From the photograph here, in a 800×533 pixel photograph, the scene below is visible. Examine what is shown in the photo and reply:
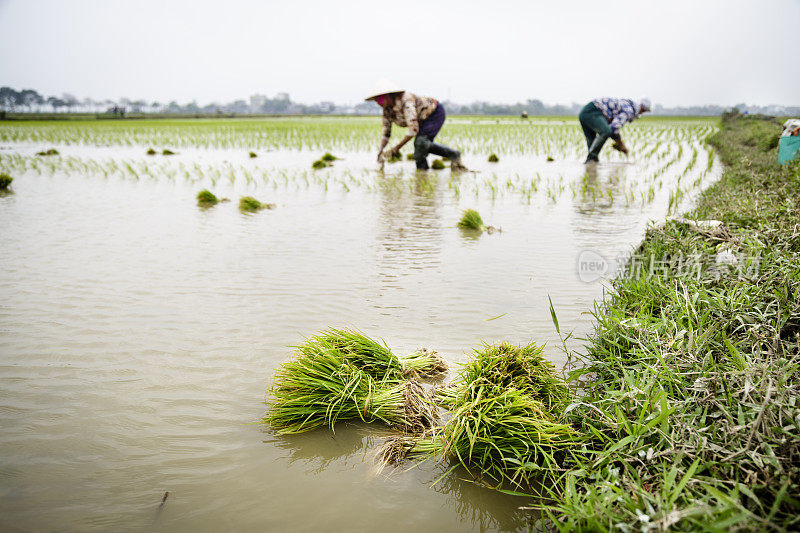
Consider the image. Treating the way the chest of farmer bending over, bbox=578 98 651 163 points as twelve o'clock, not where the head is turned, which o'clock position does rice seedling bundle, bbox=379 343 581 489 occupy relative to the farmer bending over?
The rice seedling bundle is roughly at 3 o'clock from the farmer bending over.

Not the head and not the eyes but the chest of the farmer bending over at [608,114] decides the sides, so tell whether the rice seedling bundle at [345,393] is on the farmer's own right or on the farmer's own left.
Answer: on the farmer's own right

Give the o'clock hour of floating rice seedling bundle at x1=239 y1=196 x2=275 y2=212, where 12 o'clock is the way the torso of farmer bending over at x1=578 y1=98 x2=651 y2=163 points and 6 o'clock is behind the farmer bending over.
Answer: The floating rice seedling bundle is roughly at 4 o'clock from the farmer bending over.

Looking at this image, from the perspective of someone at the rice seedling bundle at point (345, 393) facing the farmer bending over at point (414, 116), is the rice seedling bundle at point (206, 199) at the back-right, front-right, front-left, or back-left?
front-left

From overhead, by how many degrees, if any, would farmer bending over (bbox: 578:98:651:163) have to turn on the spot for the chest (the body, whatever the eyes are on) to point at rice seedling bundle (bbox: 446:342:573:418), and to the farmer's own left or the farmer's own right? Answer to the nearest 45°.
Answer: approximately 90° to the farmer's own right

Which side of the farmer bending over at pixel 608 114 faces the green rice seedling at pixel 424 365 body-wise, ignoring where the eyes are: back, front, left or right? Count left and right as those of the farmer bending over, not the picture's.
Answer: right

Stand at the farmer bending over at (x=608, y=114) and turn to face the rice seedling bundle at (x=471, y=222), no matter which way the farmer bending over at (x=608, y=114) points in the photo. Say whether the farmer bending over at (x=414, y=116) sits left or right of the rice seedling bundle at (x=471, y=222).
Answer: right

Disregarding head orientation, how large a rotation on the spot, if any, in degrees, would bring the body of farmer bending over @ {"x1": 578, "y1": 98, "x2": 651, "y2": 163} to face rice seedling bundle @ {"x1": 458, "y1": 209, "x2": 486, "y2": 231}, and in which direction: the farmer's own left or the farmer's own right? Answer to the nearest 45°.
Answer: approximately 90° to the farmer's own right

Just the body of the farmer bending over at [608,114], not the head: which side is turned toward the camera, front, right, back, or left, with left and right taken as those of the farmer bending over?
right

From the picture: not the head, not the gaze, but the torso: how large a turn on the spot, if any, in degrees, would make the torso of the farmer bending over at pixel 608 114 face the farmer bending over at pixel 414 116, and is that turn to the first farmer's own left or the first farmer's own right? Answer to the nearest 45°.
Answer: approximately 135° to the first farmer's own right

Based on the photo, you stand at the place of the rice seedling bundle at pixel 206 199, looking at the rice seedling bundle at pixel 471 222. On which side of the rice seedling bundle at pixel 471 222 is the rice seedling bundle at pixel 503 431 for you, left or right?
right

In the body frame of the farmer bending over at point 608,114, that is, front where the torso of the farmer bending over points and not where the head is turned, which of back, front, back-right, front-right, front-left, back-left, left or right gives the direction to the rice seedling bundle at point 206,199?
back-right
